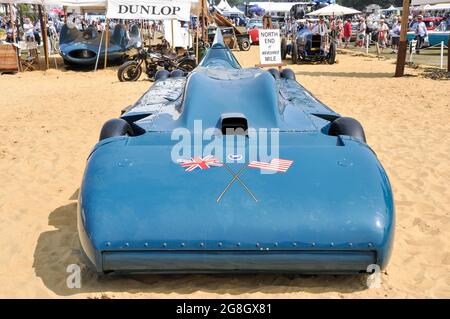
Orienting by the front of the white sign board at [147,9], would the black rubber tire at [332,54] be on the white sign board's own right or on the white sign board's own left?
on the white sign board's own left

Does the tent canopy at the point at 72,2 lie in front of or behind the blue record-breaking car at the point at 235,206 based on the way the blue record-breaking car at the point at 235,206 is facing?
behind

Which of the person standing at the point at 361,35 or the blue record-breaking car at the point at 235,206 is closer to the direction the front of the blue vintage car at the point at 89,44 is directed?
the blue record-breaking car

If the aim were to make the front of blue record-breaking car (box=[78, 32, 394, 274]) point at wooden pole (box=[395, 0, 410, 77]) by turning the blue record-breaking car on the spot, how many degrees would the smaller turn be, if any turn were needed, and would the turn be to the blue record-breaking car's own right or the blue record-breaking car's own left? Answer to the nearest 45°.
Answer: approximately 180°

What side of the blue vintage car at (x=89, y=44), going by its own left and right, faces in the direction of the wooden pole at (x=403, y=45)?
left

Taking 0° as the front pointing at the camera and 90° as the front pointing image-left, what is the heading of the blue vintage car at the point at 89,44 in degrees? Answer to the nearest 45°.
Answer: approximately 45°

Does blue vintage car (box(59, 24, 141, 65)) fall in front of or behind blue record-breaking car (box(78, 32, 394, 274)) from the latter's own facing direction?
behind

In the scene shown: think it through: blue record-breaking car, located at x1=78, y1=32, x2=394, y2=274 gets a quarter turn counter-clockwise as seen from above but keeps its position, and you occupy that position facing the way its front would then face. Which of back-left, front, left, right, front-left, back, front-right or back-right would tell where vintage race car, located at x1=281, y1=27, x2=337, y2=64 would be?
left

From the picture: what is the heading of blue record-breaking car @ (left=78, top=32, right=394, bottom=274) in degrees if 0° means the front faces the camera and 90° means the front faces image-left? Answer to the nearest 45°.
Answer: approximately 0°

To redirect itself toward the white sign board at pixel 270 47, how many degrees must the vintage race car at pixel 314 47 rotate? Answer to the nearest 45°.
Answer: approximately 45° to its right

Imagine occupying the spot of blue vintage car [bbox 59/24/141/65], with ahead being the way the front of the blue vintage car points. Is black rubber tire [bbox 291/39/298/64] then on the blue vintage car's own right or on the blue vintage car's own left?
on the blue vintage car's own left

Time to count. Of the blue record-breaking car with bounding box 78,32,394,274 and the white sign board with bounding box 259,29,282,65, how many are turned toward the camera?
2

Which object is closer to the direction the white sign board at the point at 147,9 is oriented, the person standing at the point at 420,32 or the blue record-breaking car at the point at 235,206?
the blue record-breaking car

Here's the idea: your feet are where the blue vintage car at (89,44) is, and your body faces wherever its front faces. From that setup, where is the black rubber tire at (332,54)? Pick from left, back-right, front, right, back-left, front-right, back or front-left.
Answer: back-left
